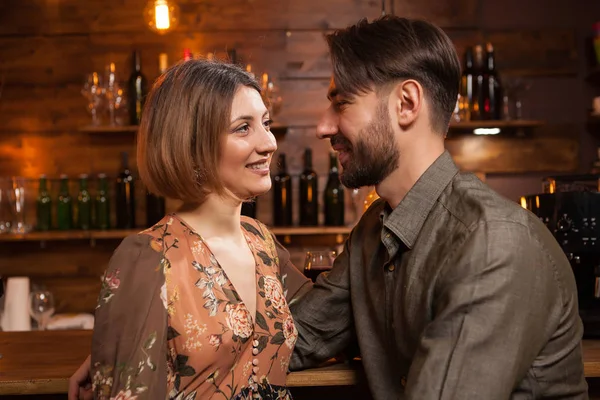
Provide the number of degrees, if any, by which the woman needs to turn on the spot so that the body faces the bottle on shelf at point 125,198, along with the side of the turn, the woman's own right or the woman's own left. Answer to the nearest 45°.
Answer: approximately 135° to the woman's own left

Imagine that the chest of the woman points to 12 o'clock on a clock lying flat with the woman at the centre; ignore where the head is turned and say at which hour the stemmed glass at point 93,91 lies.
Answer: The stemmed glass is roughly at 7 o'clock from the woman.

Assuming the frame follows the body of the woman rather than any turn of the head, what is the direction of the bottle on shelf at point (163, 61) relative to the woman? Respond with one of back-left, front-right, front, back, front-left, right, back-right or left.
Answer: back-left

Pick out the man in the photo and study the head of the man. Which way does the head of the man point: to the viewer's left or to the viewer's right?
to the viewer's left

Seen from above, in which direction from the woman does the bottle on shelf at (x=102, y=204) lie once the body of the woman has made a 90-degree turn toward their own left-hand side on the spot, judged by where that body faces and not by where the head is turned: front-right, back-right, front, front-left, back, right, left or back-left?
front-left

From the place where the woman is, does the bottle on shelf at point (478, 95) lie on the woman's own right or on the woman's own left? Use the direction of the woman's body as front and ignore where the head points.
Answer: on the woman's own left

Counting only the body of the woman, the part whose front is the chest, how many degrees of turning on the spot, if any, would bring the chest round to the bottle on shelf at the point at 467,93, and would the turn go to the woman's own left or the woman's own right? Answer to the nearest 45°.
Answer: approximately 90° to the woman's own left

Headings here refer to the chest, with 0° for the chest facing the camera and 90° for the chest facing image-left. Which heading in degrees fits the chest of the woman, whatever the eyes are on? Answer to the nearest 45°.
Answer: approximately 315°

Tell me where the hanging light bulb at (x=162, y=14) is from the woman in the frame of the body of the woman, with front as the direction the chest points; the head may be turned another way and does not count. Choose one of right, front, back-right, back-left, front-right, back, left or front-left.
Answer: back-left

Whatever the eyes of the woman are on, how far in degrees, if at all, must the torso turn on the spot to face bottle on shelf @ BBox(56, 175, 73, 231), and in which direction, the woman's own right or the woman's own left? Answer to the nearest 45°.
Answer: approximately 135° to the woman's own left

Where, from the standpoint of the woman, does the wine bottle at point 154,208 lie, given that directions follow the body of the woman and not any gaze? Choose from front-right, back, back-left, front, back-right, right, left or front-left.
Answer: back-left

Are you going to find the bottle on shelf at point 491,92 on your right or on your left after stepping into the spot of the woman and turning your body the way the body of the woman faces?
on your left

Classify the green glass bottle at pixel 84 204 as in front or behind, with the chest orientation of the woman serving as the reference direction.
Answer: behind

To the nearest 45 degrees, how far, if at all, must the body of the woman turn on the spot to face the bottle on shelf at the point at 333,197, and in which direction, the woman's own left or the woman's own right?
approximately 135° to the woman's own left

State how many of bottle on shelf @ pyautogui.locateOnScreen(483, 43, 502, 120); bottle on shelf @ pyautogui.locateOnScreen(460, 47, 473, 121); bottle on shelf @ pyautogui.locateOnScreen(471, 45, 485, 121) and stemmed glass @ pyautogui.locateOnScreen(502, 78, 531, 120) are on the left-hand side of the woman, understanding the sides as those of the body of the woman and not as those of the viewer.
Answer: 4
